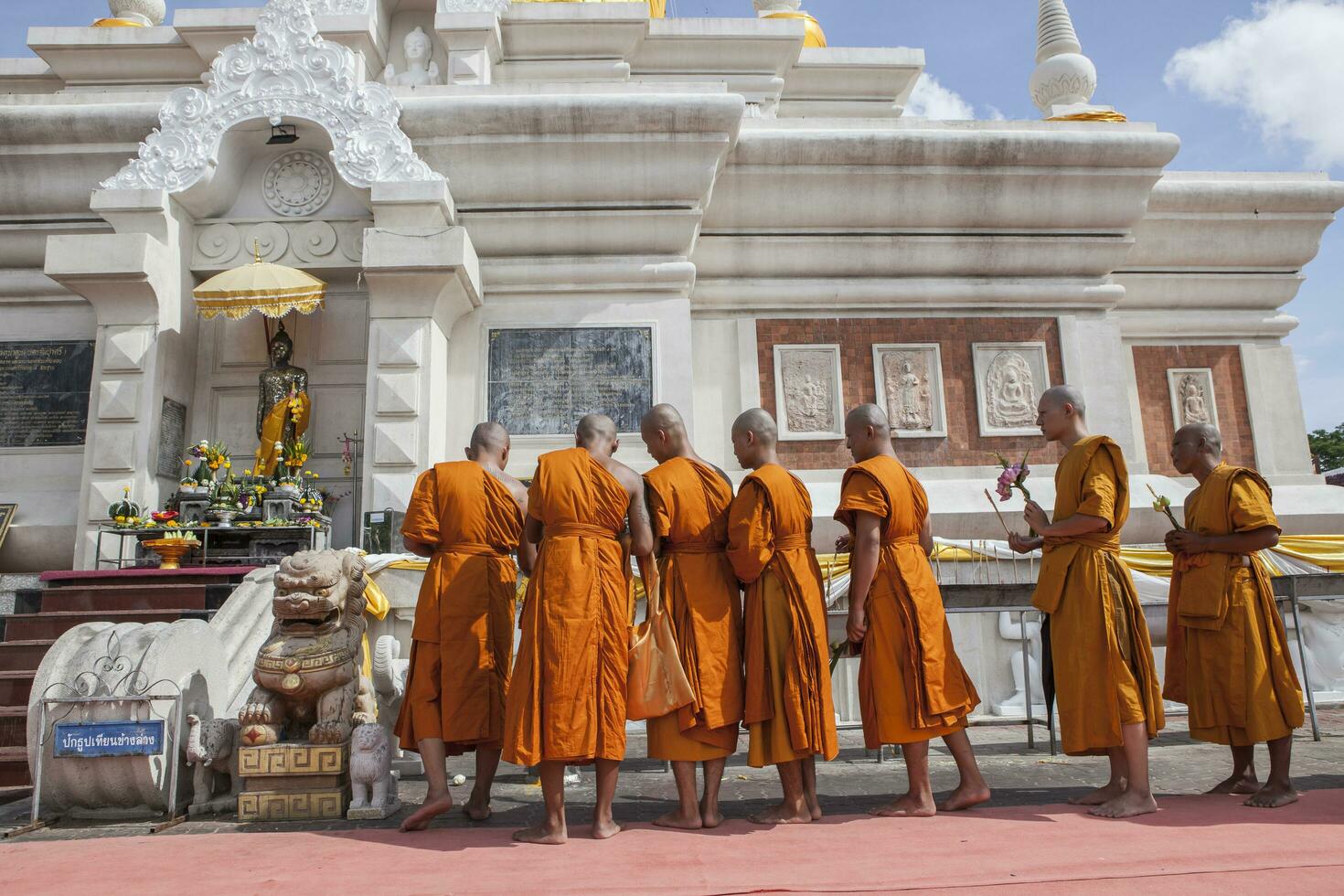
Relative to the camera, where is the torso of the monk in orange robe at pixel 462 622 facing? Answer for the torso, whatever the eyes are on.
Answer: away from the camera

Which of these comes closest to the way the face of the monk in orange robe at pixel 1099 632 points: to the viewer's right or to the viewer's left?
to the viewer's left

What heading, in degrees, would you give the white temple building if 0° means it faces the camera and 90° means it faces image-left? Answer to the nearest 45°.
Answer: approximately 0°

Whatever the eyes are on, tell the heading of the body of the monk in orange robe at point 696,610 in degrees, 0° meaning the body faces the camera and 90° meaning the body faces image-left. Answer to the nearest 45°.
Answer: approximately 135°

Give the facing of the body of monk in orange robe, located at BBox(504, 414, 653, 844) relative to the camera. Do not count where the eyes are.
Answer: away from the camera

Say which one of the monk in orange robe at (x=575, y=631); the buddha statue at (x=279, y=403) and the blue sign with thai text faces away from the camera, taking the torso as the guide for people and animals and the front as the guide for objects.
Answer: the monk in orange robe

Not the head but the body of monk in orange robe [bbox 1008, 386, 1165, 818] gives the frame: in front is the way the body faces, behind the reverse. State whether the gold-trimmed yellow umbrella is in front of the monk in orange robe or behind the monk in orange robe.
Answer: in front

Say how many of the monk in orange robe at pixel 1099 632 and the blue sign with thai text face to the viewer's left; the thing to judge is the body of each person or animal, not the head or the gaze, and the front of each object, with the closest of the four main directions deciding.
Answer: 1

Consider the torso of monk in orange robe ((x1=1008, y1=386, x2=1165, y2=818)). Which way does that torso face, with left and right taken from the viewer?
facing to the left of the viewer

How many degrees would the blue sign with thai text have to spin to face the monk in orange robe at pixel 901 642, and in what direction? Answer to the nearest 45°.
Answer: approximately 45° to its left

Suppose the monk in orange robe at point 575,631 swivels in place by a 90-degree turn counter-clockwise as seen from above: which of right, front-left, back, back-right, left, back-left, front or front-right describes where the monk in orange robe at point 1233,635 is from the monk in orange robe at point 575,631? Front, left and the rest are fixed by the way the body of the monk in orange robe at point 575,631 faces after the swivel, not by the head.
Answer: back

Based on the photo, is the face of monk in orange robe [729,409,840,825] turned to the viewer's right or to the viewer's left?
to the viewer's left
